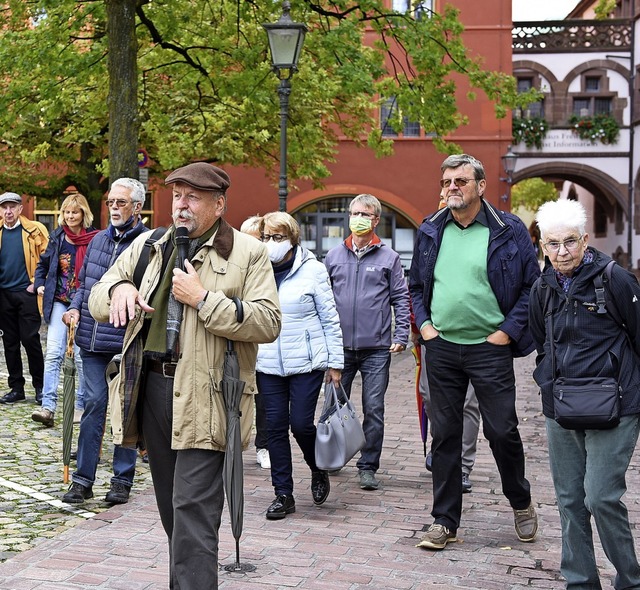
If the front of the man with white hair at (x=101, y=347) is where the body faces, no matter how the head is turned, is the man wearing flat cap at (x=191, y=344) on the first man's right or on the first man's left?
on the first man's left

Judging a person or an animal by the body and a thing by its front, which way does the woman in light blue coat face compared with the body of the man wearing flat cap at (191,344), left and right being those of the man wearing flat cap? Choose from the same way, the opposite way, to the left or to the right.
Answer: the same way

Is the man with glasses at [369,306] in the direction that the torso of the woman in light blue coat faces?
no

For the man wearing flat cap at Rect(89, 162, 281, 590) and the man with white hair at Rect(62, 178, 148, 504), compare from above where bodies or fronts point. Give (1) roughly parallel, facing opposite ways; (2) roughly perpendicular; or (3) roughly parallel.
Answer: roughly parallel

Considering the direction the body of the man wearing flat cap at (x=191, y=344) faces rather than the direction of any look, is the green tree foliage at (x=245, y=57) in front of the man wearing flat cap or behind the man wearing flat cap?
behind

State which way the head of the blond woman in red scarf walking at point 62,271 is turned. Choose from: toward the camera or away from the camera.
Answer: toward the camera

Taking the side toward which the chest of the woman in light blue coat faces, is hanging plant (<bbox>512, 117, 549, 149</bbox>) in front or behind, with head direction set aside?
behind

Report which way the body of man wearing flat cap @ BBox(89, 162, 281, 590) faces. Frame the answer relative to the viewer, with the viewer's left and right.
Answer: facing the viewer and to the left of the viewer

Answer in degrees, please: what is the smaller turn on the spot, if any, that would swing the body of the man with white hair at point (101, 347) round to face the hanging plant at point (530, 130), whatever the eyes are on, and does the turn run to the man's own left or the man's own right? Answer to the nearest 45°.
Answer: approximately 180°

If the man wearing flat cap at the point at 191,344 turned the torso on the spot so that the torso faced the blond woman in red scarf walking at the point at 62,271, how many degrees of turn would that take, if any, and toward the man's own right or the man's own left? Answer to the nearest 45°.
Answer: approximately 135° to the man's own right

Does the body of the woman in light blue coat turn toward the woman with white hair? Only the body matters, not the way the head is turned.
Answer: no

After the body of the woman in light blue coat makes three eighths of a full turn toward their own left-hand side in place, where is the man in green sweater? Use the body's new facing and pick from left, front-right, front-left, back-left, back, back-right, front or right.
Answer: front-right

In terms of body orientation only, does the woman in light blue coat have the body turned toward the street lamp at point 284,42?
no

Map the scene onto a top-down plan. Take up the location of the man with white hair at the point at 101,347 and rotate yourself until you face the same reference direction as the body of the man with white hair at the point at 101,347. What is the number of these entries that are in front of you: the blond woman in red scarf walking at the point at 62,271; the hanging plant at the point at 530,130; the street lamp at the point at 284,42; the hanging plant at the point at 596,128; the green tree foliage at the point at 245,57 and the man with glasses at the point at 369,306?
0

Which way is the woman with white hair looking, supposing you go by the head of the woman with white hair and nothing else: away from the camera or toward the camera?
toward the camera

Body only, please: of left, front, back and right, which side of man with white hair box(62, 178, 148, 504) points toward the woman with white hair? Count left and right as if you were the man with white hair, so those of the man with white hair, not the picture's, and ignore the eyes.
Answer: left

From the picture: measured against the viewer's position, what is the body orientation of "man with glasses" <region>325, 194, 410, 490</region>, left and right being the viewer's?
facing the viewer

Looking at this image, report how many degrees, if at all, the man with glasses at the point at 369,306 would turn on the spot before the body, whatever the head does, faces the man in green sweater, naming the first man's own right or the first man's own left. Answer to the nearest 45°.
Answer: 0° — they already face them

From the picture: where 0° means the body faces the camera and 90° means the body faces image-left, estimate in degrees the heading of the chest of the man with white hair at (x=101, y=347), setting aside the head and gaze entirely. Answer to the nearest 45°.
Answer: approximately 45°

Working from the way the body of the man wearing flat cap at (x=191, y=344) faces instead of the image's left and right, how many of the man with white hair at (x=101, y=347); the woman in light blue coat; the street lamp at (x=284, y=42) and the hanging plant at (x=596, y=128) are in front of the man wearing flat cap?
0
